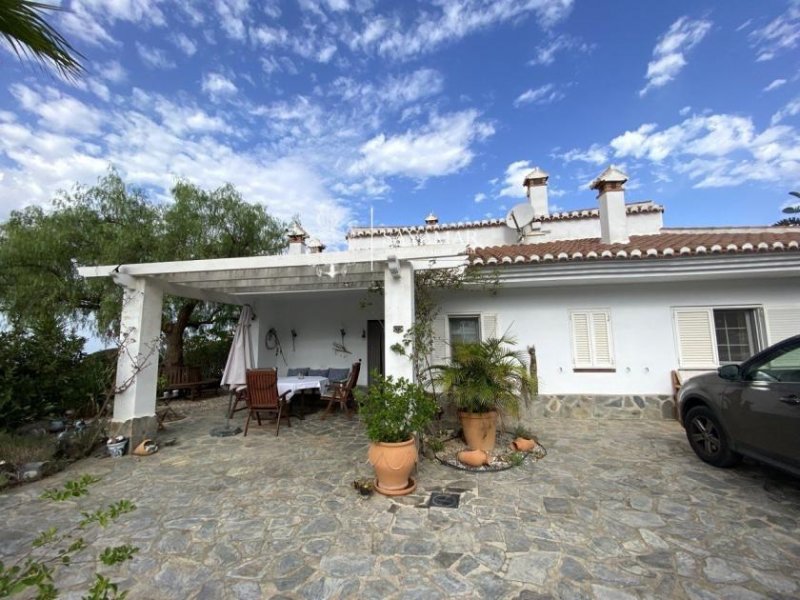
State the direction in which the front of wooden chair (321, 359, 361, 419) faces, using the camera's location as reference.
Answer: facing to the left of the viewer

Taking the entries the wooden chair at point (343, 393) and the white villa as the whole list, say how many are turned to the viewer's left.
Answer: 1

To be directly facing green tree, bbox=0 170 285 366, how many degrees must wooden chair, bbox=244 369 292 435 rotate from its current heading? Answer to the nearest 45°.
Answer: approximately 90° to its left

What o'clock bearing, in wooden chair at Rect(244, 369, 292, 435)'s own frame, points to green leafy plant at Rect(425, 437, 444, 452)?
The green leafy plant is roughly at 3 o'clock from the wooden chair.

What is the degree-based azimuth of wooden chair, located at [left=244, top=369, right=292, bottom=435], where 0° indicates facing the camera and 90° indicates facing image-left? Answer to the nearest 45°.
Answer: approximately 225°

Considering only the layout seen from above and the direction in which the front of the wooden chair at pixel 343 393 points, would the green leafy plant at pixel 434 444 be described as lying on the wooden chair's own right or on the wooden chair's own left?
on the wooden chair's own left

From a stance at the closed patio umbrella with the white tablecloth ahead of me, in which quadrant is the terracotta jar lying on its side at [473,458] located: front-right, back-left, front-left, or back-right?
front-right

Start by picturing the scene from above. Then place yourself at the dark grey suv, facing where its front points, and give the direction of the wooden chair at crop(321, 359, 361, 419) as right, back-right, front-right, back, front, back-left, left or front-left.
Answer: front-left

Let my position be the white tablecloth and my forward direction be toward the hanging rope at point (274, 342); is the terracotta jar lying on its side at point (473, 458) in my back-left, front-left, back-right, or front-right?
back-right

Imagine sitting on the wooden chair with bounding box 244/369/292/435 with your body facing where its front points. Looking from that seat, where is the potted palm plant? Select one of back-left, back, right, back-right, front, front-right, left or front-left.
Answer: right

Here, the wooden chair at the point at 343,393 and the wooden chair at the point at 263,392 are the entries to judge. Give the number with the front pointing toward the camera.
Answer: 0

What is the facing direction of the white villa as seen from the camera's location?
facing the viewer
